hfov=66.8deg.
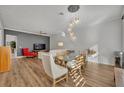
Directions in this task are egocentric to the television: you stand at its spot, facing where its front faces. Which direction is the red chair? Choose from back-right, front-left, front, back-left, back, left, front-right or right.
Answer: front-right

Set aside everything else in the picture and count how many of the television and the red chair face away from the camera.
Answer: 0

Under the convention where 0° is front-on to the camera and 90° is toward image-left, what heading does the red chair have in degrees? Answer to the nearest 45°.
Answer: approximately 315°

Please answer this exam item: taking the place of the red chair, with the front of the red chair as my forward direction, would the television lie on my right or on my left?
on my left

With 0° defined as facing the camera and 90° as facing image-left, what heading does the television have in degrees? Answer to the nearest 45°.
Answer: approximately 0°
